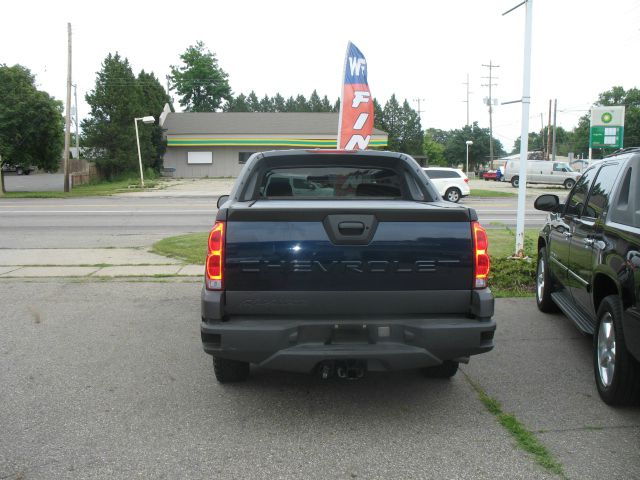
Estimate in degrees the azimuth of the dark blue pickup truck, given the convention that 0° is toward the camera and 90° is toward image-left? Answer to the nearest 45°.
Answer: approximately 180°

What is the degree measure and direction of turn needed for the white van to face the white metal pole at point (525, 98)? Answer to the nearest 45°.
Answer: approximately 90° to its right

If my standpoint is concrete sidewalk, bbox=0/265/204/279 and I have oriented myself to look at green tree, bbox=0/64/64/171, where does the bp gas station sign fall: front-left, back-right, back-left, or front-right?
front-right

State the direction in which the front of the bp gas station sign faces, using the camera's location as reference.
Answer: facing the viewer

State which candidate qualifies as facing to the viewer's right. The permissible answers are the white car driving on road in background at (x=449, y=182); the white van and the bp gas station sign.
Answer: the white van

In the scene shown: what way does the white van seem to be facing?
to the viewer's right

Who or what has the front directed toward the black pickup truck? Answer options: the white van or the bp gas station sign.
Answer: the bp gas station sign

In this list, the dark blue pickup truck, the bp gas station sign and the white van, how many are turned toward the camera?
1

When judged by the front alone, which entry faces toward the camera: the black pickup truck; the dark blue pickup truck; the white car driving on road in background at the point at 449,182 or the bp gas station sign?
the bp gas station sign

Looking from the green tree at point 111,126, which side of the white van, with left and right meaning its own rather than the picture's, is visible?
back
